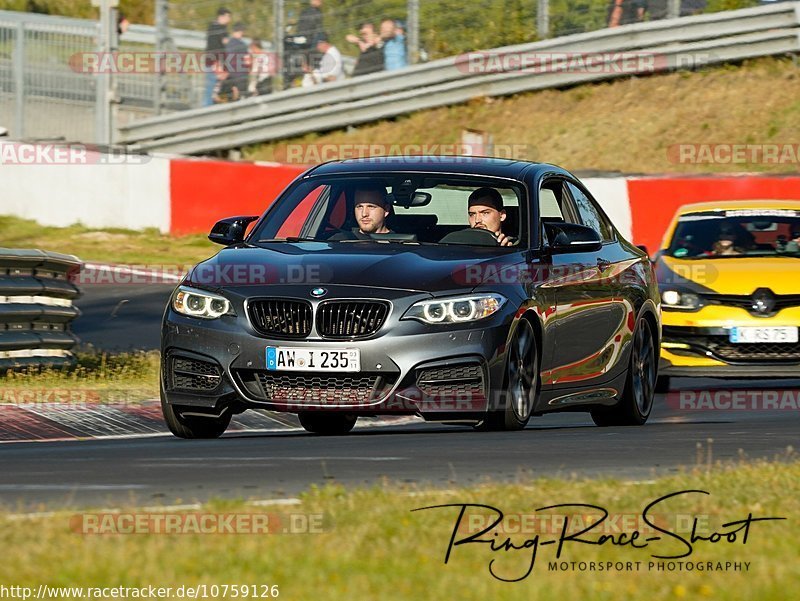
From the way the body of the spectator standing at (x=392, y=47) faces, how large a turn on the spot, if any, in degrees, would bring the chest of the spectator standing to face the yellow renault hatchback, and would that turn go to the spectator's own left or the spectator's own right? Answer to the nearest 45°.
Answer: approximately 45° to the spectator's own left

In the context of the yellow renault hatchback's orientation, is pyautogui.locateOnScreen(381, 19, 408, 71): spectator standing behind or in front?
behind

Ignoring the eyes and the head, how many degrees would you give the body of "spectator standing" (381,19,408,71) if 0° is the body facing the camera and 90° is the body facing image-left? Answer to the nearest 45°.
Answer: approximately 45°

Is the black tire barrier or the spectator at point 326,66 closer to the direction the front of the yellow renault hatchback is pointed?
the black tire barrier

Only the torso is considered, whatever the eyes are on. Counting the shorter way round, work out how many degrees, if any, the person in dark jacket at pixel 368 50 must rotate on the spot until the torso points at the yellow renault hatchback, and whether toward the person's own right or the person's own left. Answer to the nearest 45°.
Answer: approximately 45° to the person's own left
